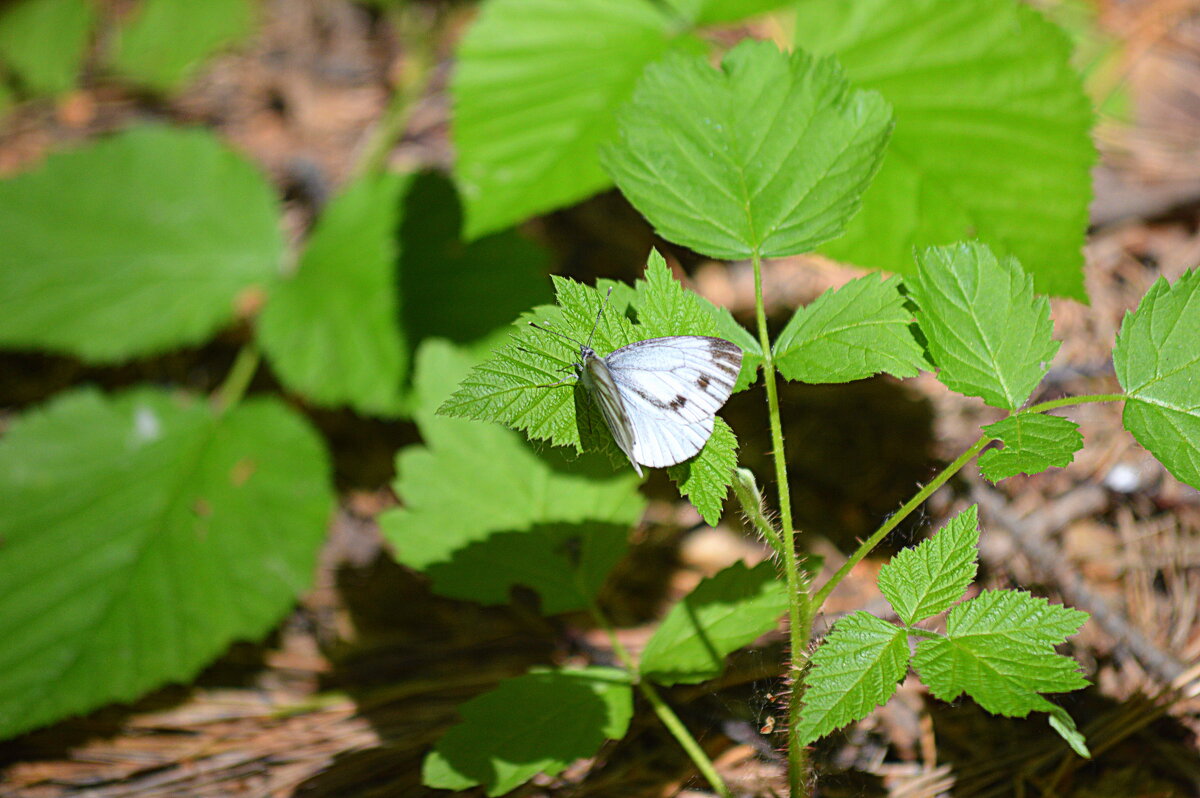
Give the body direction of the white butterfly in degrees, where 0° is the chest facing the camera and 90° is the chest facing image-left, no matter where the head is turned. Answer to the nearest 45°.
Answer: approximately 135°

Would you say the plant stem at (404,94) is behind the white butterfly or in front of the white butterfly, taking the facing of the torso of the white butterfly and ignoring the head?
in front

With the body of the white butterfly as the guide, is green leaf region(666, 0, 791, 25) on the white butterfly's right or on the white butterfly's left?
on the white butterfly's right

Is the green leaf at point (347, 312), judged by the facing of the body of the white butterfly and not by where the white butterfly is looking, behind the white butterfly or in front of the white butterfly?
in front

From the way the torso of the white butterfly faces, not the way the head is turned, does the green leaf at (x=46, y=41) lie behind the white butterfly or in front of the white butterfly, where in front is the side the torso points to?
in front
